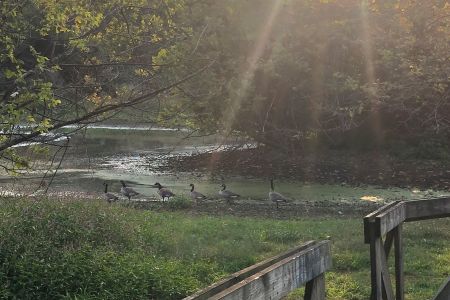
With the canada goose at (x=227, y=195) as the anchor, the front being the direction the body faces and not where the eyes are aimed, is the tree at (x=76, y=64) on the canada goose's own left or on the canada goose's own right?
on the canada goose's own left
